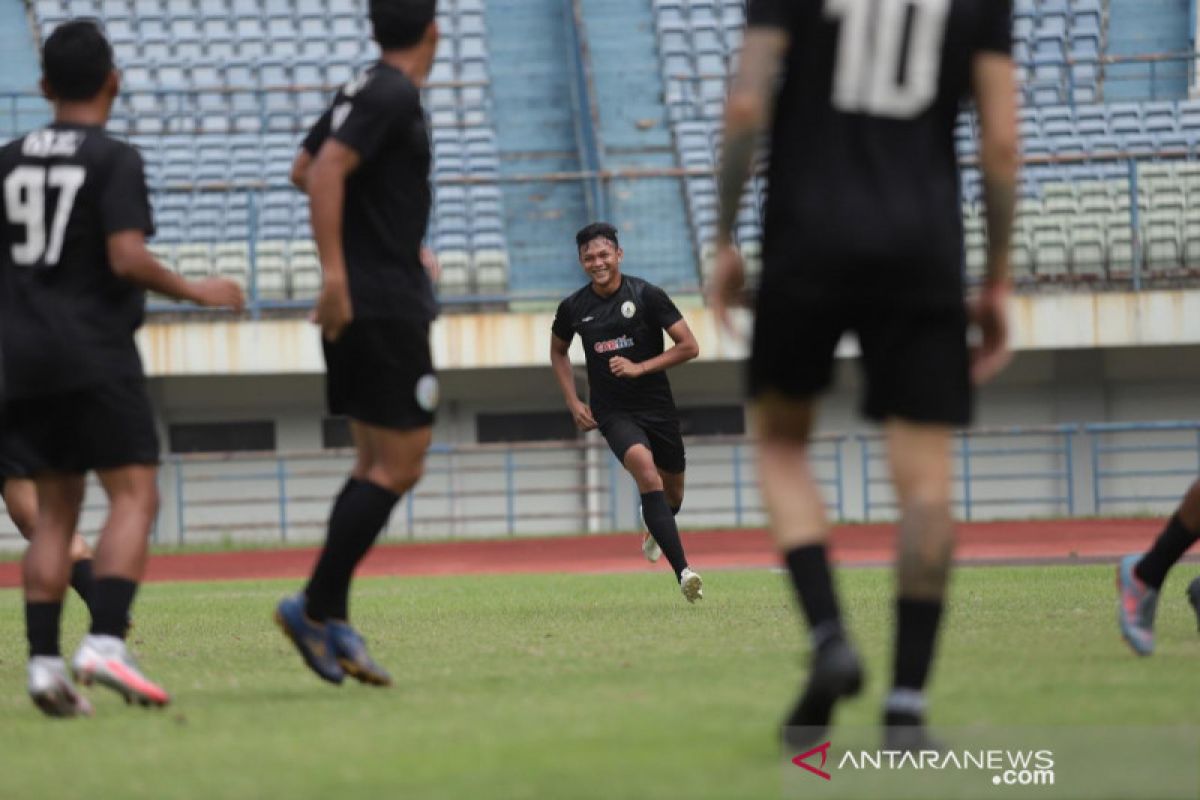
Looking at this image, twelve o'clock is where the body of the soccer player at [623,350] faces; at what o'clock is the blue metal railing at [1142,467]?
The blue metal railing is roughly at 7 o'clock from the soccer player.

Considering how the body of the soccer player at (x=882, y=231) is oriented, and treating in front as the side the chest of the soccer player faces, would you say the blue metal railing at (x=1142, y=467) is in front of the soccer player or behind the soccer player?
in front

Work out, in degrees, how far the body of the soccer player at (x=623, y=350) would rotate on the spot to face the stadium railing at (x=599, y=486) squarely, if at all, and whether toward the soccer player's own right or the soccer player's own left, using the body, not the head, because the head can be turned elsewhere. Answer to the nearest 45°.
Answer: approximately 180°

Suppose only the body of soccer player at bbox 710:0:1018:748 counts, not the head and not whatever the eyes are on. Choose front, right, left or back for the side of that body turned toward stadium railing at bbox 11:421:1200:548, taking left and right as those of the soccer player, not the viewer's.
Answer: front

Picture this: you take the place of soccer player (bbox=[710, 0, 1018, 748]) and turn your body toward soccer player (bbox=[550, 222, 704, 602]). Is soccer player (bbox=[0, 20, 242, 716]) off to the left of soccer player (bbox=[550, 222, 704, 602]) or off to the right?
left

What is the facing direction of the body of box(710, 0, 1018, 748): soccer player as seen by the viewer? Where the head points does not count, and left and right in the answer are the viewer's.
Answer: facing away from the viewer

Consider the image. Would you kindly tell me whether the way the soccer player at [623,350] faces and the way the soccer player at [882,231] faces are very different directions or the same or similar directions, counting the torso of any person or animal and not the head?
very different directions

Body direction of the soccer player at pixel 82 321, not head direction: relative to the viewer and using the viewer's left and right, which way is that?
facing away from the viewer and to the right of the viewer

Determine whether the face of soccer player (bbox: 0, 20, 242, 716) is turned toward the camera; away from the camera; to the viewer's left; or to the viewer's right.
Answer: away from the camera

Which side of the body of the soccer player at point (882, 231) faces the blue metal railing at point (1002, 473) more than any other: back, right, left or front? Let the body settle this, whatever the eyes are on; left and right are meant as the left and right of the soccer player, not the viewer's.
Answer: front
